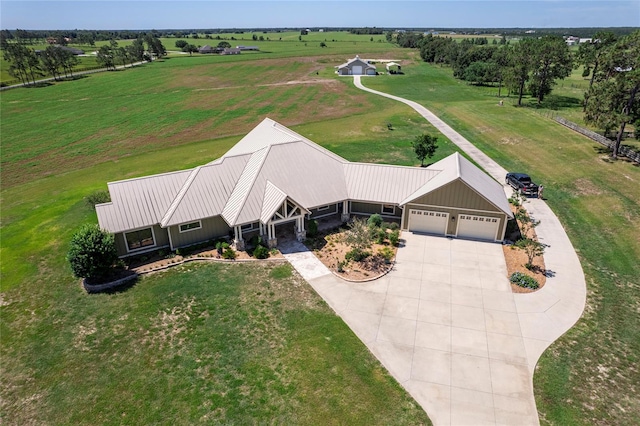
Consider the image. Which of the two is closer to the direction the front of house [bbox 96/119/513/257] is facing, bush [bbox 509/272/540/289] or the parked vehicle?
the bush

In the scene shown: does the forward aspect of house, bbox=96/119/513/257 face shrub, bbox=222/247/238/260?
no

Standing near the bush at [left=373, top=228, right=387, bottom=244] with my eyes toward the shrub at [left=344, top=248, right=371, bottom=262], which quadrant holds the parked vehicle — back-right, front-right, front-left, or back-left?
back-left

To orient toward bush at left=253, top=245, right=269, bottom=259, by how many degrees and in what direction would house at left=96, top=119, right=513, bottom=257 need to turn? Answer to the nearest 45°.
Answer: approximately 45° to its right

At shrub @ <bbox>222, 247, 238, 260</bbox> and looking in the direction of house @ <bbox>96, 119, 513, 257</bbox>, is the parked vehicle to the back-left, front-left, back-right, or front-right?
front-right

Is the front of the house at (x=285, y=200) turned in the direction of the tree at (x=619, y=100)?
no

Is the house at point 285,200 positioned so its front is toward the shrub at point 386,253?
no

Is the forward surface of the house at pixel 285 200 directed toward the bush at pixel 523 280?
no

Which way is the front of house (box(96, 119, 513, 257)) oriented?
toward the camera

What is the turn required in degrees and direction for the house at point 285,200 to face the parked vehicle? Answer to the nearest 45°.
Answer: approximately 90° to its left

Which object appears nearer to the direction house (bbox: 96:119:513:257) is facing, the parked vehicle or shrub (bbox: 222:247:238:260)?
the shrub
